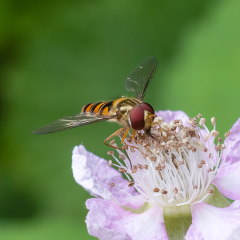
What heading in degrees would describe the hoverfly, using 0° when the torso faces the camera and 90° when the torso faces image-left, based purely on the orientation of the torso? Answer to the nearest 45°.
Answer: approximately 315°
